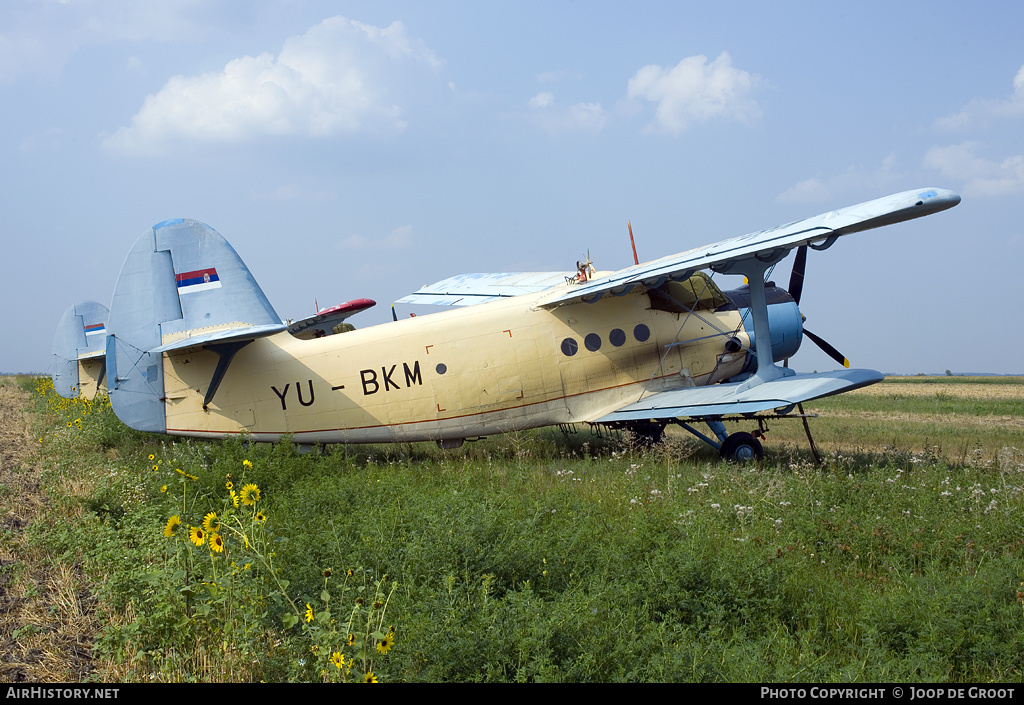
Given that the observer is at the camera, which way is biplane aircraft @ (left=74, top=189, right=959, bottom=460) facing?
facing away from the viewer and to the right of the viewer

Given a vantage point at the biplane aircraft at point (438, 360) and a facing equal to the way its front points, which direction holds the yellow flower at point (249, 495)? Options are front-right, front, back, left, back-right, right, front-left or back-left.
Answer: back-right

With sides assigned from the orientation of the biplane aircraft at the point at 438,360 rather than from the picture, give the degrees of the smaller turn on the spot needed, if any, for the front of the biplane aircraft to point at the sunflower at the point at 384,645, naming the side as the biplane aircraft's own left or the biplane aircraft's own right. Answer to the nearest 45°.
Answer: approximately 135° to the biplane aircraft's own right

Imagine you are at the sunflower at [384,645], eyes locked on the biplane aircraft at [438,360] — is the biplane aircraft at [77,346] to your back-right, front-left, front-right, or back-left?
front-left

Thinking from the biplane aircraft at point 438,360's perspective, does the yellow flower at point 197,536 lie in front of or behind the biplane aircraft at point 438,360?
behind

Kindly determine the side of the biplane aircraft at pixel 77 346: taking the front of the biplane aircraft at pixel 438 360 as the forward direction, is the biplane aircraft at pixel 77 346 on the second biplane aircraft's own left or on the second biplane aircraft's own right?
on the second biplane aircraft's own left

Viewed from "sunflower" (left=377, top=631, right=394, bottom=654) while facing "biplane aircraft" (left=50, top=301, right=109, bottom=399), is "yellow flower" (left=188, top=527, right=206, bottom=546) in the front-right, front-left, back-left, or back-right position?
front-left
